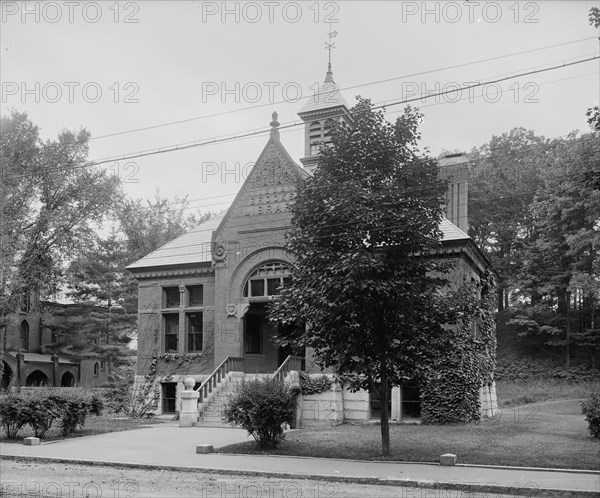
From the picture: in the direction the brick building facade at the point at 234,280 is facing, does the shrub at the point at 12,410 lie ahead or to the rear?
ahead

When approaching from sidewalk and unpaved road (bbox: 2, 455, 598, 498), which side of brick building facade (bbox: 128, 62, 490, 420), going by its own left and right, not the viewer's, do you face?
front

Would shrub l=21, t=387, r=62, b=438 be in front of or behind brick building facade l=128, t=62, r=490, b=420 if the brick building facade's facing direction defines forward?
in front

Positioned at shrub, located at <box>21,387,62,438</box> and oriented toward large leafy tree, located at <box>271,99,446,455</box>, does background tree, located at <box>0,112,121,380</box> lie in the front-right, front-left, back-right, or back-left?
back-left

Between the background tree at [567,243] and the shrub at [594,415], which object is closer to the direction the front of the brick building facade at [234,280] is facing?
the shrub

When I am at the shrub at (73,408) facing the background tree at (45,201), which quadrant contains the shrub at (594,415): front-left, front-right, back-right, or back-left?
back-right

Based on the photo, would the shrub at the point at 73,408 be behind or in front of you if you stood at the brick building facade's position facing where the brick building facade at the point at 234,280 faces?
in front

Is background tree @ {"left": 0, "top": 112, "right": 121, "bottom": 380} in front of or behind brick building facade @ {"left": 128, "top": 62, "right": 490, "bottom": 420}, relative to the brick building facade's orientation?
behind

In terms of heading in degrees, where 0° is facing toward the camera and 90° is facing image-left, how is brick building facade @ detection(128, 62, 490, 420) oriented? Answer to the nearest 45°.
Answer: approximately 0°
